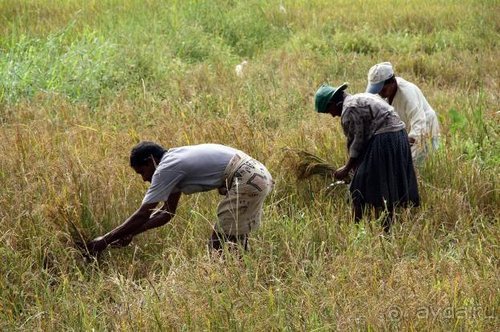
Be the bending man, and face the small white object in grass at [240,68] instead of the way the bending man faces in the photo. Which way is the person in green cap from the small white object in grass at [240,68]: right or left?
right

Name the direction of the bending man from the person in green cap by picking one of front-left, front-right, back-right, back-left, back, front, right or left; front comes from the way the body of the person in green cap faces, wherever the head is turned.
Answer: front-left

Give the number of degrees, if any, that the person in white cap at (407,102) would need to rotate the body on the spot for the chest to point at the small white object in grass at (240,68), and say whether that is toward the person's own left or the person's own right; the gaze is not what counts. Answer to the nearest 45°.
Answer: approximately 45° to the person's own right

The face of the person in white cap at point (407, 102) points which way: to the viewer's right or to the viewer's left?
to the viewer's left

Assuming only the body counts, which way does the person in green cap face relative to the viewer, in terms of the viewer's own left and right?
facing to the left of the viewer

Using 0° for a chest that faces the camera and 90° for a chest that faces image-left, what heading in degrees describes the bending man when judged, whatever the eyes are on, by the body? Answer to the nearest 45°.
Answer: approximately 90°

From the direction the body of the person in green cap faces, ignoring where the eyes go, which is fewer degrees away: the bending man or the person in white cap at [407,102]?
the bending man

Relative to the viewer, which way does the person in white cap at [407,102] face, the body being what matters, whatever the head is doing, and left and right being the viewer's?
facing to the left of the viewer

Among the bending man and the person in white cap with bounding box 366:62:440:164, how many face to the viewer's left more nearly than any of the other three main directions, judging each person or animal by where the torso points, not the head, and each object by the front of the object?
2

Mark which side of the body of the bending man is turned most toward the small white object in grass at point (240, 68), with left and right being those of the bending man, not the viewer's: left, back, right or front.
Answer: right
